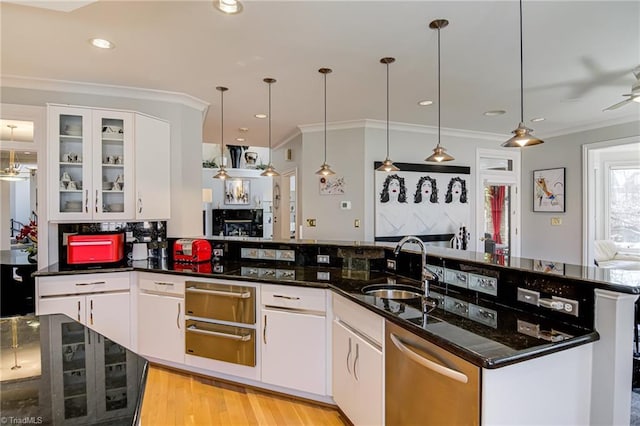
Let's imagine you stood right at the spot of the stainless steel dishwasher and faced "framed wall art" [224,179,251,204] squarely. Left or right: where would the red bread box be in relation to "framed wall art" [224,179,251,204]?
left

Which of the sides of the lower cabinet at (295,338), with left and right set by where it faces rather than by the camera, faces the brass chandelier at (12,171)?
right

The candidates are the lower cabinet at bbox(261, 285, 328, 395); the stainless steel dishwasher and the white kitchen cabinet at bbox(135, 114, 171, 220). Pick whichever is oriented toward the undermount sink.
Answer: the white kitchen cabinet

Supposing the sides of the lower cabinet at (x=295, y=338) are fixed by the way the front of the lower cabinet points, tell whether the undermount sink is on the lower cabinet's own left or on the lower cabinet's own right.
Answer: on the lower cabinet's own left

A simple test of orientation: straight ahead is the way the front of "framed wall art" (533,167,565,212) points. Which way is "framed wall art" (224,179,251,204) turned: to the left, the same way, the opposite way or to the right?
to the left

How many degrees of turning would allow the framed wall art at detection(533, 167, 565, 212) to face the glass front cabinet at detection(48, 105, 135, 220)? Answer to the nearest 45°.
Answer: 0° — it already faces it

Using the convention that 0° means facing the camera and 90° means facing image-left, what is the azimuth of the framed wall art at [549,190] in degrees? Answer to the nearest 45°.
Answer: approximately 45°

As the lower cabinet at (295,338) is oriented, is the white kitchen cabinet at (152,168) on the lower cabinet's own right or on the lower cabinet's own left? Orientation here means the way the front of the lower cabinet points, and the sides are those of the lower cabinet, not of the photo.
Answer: on the lower cabinet's own right

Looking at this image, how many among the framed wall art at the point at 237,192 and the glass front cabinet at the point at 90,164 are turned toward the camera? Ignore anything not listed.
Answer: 2
